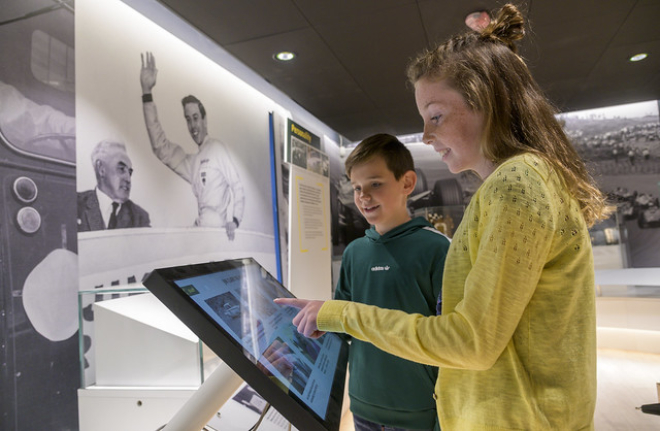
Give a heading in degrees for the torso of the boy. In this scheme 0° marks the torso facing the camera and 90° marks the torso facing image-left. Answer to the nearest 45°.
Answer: approximately 45°

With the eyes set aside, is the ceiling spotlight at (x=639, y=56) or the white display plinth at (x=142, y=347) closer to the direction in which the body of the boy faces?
the white display plinth

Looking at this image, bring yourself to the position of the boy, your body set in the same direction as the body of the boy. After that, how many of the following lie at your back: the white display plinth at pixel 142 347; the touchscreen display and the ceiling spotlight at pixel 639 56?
1

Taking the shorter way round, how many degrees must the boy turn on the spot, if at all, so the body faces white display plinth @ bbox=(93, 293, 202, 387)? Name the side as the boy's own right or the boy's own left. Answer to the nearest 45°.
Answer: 0° — they already face it

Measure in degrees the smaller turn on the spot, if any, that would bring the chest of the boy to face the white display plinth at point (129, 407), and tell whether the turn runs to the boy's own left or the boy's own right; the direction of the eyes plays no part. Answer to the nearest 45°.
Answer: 0° — they already face it

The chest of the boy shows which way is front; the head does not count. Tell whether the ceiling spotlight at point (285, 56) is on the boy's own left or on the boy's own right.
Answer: on the boy's own right

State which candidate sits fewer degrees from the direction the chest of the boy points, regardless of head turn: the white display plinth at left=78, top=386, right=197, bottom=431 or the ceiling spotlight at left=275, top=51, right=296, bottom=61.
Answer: the white display plinth

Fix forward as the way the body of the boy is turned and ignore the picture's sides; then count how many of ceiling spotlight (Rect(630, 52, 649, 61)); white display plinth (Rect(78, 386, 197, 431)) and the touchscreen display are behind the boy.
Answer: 1
